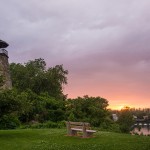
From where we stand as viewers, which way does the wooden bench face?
facing away from the viewer and to the right of the viewer

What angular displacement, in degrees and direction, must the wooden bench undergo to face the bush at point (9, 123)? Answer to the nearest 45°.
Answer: approximately 90° to its left
